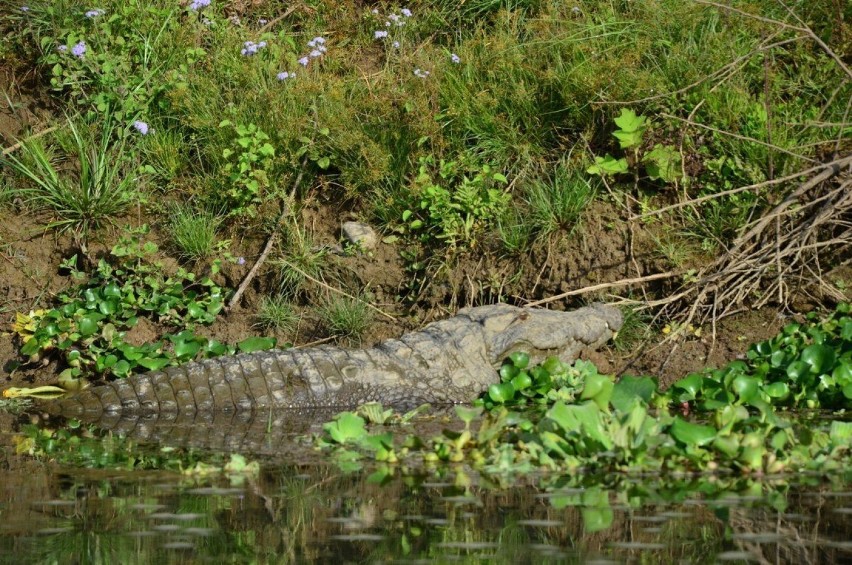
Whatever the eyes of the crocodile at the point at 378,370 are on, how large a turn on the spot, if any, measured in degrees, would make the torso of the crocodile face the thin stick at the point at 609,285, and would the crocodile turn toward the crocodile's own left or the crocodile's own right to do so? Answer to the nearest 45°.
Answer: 0° — it already faces it

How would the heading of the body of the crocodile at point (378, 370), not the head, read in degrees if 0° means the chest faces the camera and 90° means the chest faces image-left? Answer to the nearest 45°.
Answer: approximately 270°

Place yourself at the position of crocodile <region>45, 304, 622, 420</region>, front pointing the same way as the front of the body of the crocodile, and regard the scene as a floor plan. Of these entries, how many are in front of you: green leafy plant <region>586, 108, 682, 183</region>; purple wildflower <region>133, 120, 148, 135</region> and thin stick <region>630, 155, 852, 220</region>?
2

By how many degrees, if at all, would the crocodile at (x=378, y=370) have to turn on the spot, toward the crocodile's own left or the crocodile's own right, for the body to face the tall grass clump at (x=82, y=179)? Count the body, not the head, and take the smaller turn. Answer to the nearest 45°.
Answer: approximately 135° to the crocodile's own left

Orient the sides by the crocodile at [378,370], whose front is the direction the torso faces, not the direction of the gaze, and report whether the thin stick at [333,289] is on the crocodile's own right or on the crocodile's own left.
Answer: on the crocodile's own left

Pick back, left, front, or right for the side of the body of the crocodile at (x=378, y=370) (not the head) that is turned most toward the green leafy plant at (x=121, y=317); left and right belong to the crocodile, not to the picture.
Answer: back

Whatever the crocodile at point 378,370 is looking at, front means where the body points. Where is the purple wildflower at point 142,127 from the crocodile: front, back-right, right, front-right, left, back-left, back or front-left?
back-left
